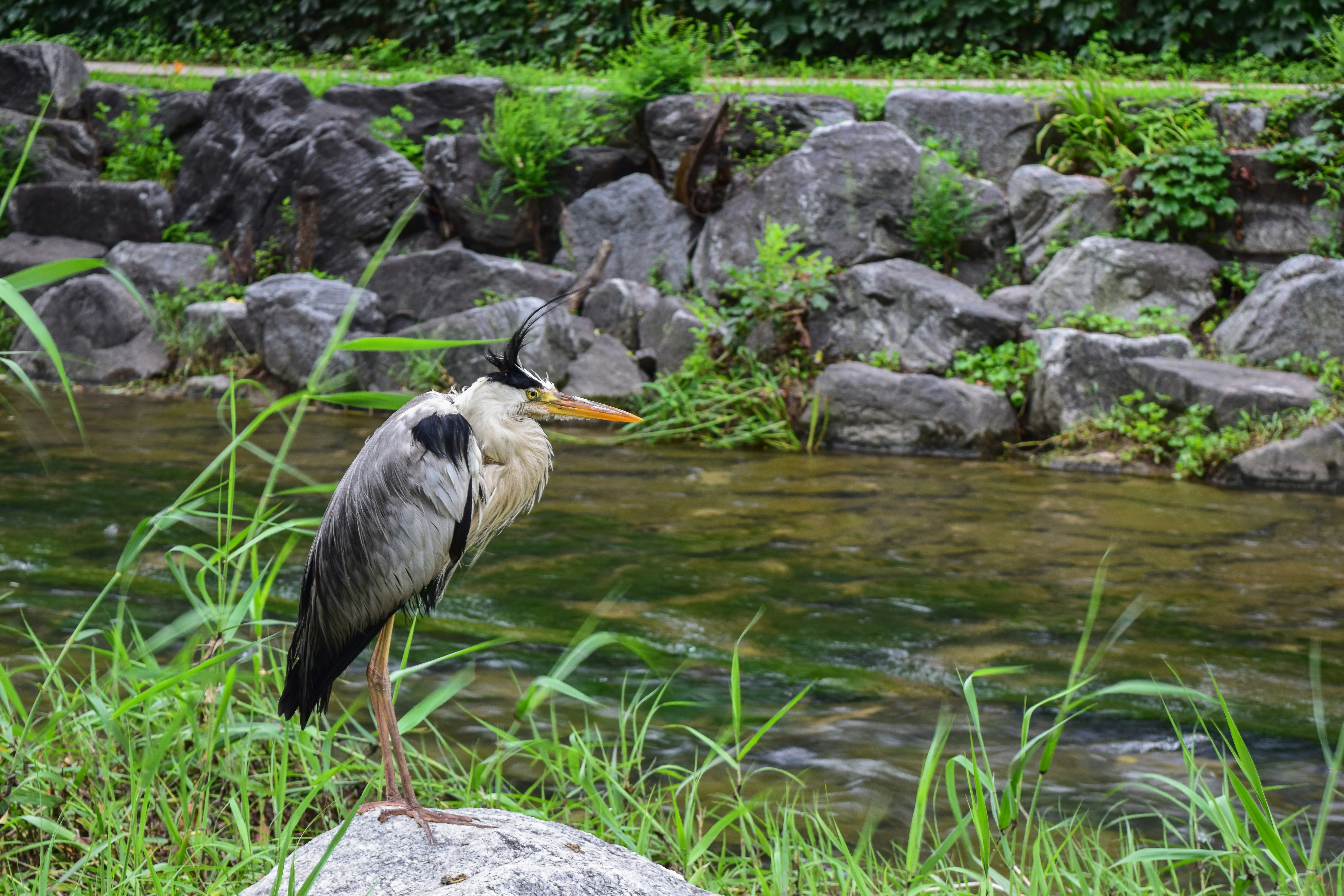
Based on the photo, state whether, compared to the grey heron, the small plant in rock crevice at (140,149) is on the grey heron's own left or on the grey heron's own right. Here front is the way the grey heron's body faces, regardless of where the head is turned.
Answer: on the grey heron's own left

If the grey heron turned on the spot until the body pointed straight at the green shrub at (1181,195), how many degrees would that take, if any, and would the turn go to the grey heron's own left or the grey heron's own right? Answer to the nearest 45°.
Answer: approximately 45° to the grey heron's own left

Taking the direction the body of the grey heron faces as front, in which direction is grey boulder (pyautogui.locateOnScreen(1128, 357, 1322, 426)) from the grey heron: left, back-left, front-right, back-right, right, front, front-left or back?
front-left

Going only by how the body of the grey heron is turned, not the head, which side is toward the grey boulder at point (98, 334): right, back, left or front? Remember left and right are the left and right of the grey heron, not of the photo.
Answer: left

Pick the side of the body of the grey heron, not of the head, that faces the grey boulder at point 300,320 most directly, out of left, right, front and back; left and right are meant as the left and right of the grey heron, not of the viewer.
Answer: left

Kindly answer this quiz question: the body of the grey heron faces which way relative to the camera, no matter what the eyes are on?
to the viewer's right

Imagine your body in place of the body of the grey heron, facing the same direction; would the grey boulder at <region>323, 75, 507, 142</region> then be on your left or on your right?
on your left

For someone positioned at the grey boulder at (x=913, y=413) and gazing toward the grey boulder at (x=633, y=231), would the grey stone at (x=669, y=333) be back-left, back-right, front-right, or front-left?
front-left

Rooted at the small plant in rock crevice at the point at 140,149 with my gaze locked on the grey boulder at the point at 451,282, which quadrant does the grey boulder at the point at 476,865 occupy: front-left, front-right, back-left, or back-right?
front-right

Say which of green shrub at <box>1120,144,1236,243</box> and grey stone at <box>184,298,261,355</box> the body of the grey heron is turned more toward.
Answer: the green shrub
